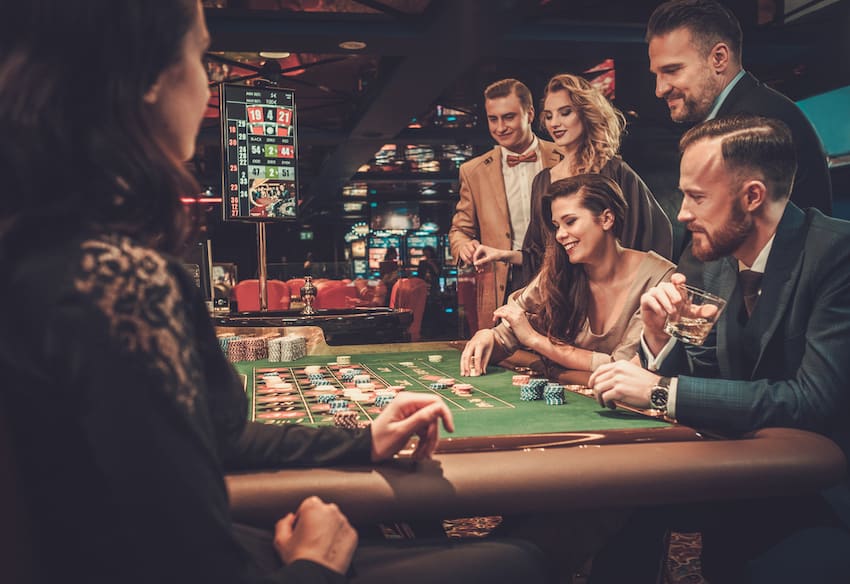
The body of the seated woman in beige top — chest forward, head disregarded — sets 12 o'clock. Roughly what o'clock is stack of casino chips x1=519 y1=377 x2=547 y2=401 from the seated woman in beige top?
The stack of casino chips is roughly at 11 o'clock from the seated woman in beige top.

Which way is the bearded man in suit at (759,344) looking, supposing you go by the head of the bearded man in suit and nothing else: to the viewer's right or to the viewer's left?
to the viewer's left

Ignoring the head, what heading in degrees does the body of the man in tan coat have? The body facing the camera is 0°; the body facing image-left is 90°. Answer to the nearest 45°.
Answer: approximately 0°

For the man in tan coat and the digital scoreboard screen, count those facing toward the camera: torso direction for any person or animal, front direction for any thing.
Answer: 2

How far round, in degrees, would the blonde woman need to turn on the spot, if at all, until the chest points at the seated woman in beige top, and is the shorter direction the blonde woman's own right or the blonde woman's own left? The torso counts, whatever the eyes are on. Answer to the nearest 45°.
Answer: approximately 45° to the blonde woman's own left

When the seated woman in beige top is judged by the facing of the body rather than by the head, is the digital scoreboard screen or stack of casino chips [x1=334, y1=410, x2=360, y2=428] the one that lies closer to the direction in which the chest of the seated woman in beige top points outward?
the stack of casino chips

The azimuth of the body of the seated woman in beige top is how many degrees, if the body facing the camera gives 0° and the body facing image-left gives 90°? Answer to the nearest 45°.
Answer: approximately 45°

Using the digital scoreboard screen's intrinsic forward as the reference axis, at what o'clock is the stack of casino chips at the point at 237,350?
The stack of casino chips is roughly at 12 o'clock from the digital scoreboard screen.
